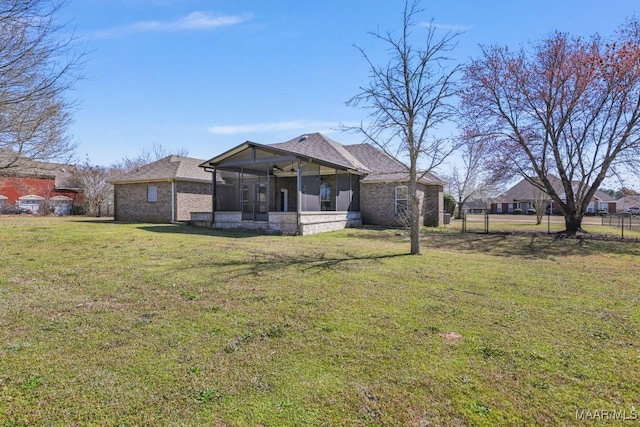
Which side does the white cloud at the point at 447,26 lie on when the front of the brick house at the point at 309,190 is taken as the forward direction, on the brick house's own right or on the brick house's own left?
on the brick house's own right

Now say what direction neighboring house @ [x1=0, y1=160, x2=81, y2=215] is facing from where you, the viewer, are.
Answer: facing the viewer

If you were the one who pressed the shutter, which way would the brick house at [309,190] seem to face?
facing away from the viewer and to the right of the viewer

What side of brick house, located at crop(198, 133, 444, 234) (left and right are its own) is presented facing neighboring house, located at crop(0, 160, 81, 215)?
left

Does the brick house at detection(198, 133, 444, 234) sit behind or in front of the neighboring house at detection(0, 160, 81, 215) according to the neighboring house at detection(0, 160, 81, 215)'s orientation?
in front

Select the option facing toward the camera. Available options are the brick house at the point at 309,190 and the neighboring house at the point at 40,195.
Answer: the neighboring house

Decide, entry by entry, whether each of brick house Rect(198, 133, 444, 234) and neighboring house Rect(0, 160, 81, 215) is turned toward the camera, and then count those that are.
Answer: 1
